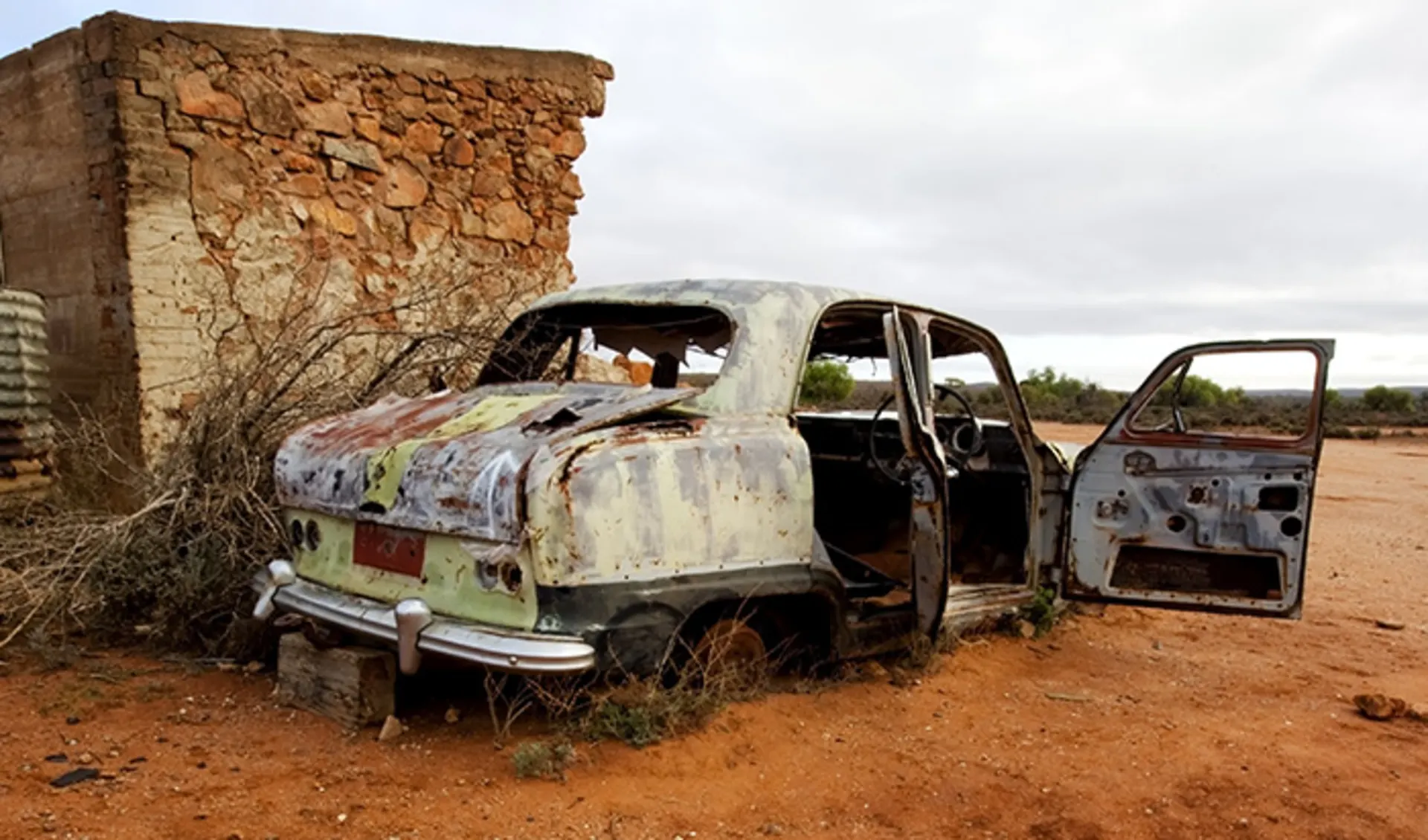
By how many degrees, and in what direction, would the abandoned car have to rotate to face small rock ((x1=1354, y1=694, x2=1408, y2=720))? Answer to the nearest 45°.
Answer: approximately 45° to its right

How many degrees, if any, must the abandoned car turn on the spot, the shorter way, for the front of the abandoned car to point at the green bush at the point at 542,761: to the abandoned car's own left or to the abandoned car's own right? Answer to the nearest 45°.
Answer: approximately 180°

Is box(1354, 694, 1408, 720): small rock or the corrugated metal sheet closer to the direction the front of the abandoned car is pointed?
the small rock

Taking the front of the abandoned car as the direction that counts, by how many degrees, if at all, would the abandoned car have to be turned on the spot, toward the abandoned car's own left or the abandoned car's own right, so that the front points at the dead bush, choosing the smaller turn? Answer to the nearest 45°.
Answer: approximately 135° to the abandoned car's own left

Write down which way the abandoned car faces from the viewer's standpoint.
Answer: facing away from the viewer and to the right of the viewer
